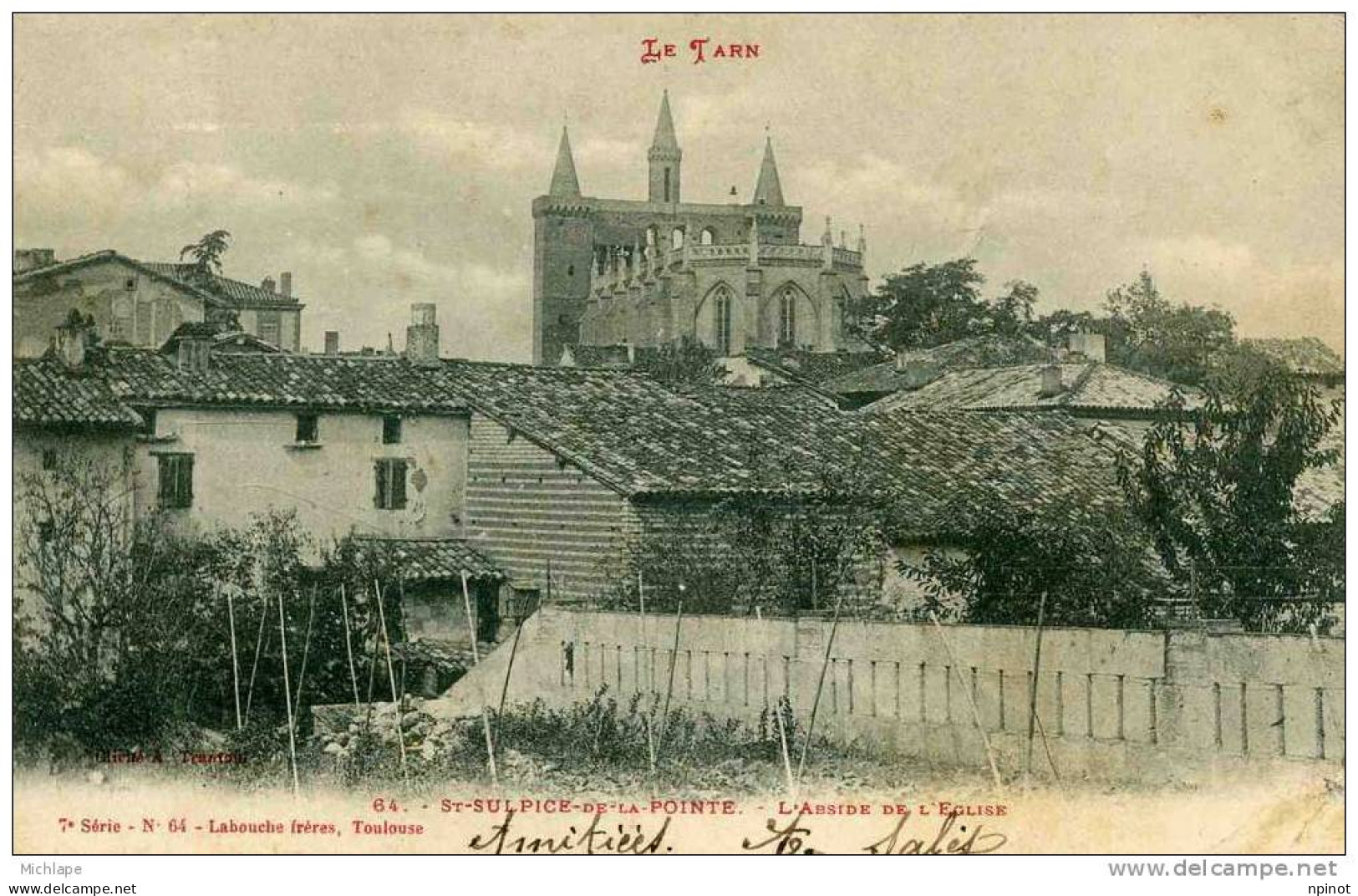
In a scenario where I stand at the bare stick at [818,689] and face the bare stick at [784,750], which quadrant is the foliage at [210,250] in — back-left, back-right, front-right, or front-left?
back-right
